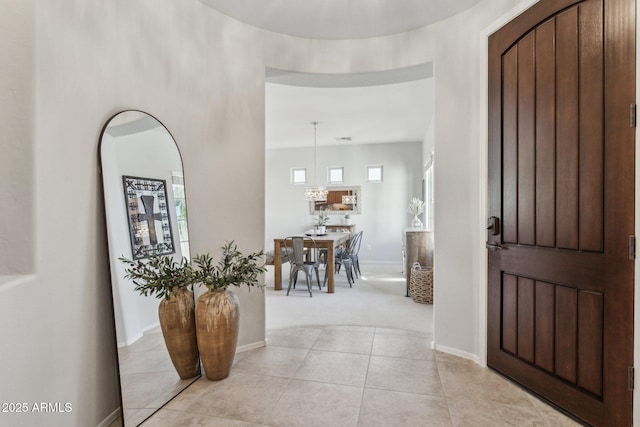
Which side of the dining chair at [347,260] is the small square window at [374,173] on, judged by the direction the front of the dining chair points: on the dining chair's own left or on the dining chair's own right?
on the dining chair's own right

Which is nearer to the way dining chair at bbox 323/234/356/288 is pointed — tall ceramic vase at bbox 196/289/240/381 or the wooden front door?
the tall ceramic vase

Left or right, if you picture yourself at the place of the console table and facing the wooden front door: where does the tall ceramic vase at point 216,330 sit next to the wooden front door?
right

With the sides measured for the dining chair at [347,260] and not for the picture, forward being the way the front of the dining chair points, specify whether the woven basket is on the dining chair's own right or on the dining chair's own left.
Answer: on the dining chair's own left

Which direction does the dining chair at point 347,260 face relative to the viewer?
to the viewer's left

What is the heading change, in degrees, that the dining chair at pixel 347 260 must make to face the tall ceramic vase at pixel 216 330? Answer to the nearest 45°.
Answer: approximately 90° to its left

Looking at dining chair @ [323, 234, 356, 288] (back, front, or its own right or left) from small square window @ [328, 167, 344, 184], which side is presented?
right

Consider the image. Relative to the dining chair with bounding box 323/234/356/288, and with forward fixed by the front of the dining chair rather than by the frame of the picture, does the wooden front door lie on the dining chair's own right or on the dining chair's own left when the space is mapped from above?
on the dining chair's own left

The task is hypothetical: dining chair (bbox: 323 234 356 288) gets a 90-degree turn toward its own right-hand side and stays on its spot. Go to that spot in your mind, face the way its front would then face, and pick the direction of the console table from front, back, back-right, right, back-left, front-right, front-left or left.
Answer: back-right
